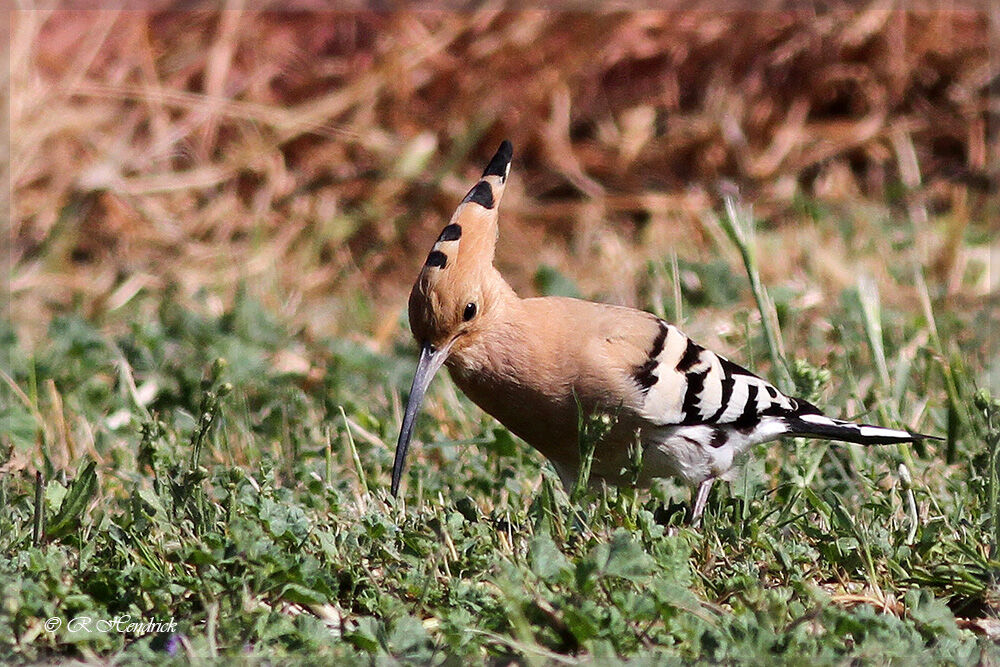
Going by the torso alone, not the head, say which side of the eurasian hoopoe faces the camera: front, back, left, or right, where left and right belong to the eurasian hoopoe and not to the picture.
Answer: left
